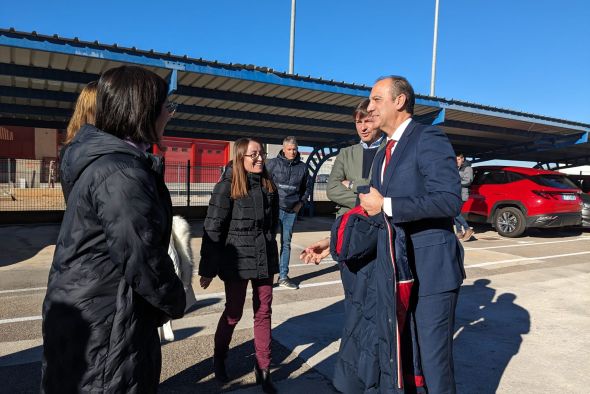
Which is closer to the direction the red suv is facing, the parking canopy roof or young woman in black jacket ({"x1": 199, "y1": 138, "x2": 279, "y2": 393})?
the parking canopy roof

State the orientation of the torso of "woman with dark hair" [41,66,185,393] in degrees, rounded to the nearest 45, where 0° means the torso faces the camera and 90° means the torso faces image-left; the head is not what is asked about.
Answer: approximately 225°

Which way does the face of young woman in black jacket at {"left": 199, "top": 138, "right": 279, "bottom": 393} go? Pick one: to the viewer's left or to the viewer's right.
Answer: to the viewer's right

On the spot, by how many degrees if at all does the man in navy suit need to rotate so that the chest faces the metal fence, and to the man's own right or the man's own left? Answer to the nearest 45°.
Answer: approximately 45° to the man's own right

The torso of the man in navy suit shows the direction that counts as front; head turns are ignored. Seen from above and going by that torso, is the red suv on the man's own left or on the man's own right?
on the man's own right

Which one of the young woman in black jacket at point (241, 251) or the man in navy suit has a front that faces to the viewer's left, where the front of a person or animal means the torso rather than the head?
the man in navy suit

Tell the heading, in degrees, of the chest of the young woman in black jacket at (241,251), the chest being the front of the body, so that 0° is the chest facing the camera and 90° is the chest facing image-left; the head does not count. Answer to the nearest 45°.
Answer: approximately 315°

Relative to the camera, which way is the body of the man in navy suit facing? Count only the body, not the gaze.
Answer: to the viewer's left

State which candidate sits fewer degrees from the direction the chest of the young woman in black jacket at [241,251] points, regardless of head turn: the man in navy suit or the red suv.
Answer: the man in navy suit

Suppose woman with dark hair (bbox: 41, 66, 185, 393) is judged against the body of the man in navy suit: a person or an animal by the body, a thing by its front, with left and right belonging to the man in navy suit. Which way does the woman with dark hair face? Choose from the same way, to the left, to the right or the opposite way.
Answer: the opposite way

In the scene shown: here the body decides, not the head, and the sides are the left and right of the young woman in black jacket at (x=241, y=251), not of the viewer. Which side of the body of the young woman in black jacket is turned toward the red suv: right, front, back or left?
left

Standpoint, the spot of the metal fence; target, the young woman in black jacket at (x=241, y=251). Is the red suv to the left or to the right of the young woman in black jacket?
left

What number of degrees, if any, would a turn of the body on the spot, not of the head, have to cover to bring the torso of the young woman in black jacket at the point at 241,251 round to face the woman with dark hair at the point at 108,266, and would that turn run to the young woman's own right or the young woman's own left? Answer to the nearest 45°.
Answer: approximately 45° to the young woman's own right

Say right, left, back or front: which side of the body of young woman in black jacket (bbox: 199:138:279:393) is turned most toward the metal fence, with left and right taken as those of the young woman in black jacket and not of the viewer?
back

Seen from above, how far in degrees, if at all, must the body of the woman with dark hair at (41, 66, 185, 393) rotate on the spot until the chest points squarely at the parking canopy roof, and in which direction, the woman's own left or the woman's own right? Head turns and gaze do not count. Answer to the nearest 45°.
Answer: approximately 45° to the woman's own left

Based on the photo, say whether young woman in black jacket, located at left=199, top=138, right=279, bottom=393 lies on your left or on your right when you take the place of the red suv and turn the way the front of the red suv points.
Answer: on your left

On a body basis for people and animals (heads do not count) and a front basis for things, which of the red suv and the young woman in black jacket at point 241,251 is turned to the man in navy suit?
the young woman in black jacket

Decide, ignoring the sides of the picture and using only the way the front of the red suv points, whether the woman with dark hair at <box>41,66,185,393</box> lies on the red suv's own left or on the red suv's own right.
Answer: on the red suv's own left

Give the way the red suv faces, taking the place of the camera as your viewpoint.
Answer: facing away from the viewer and to the left of the viewer
